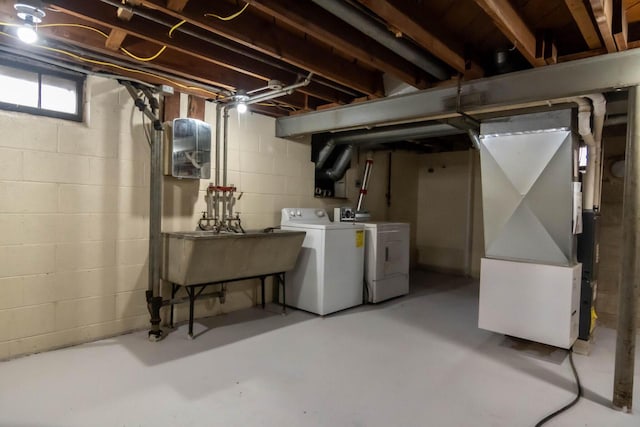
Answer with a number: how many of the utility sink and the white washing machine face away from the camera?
0

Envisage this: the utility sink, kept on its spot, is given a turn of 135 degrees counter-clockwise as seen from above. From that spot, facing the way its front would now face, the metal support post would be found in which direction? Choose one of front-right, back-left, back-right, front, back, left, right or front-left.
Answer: back-right

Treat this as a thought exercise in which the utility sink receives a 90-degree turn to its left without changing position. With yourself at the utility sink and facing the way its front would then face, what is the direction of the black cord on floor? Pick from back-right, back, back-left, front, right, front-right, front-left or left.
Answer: right

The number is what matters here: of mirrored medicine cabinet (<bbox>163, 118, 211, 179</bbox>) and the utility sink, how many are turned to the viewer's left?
0

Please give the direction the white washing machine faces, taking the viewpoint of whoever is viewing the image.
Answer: facing the viewer and to the right of the viewer

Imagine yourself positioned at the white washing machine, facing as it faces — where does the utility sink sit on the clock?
The utility sink is roughly at 3 o'clock from the white washing machine.

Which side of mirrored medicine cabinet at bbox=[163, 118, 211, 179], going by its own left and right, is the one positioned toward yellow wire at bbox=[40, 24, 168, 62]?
right

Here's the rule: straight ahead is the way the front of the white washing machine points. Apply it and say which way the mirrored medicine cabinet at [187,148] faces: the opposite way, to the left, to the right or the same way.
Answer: the same way

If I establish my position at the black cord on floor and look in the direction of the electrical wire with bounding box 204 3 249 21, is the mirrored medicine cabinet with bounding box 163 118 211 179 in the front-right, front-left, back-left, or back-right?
front-right

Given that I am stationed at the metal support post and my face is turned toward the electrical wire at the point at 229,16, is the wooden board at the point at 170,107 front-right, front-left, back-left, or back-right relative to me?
front-right

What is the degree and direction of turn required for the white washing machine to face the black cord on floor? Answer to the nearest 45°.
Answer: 0° — it already faces it

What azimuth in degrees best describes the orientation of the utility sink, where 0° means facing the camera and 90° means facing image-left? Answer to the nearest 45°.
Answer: approximately 315°

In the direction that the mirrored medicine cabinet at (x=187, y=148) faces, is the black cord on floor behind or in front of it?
in front

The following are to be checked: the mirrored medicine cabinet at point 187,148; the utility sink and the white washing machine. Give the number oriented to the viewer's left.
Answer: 0

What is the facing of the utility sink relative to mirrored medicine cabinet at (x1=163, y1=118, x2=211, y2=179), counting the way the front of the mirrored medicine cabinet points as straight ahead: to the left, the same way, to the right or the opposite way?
the same way
